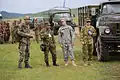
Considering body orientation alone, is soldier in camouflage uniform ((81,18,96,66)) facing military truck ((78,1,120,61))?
no

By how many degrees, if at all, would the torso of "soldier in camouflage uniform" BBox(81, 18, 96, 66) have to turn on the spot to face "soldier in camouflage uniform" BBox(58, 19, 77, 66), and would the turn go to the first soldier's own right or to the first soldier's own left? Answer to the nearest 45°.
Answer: approximately 90° to the first soldier's own right

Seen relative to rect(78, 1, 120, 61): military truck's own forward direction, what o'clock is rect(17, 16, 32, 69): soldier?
The soldier is roughly at 2 o'clock from the military truck.

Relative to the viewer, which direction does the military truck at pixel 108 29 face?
toward the camera

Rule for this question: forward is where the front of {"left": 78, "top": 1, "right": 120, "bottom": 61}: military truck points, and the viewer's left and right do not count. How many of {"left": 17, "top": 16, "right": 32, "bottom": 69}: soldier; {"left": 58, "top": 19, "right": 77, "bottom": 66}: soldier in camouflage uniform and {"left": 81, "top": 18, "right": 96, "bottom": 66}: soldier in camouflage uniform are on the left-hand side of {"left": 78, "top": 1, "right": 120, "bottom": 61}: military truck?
0

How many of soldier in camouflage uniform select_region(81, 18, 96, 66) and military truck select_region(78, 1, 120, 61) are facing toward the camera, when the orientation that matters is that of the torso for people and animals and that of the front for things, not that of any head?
2

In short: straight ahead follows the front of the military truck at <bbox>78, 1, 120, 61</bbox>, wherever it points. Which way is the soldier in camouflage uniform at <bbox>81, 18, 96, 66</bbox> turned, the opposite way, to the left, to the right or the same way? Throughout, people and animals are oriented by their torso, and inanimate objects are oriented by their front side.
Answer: the same way

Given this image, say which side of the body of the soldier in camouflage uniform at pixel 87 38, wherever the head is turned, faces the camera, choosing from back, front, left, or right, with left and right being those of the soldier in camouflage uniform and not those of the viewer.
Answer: front

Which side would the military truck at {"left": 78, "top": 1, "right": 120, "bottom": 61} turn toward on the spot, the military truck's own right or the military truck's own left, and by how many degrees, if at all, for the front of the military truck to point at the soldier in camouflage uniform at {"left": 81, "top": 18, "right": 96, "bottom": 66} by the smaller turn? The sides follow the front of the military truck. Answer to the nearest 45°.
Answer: approximately 45° to the military truck's own right
